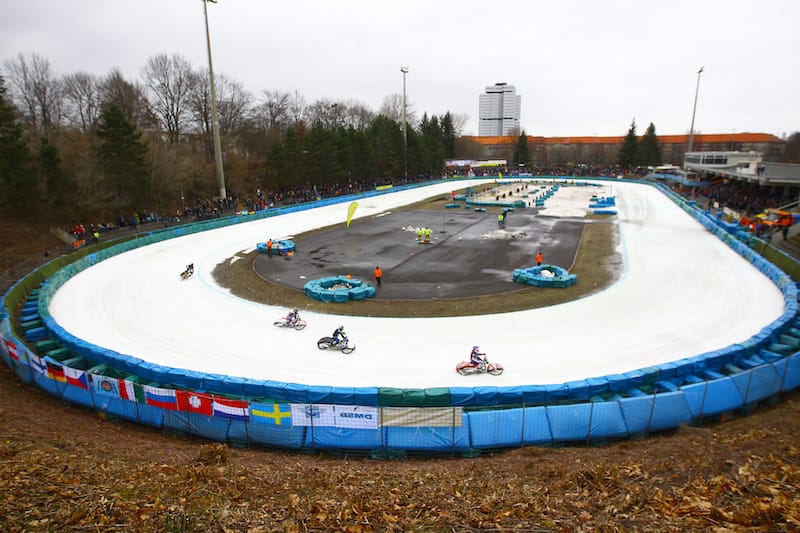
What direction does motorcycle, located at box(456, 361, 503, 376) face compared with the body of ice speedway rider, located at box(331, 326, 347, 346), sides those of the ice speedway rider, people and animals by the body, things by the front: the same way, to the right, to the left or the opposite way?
the same way

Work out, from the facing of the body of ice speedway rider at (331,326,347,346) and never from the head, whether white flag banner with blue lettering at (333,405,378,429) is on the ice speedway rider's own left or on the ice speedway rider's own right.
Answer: on the ice speedway rider's own right

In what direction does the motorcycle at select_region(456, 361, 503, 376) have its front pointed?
to the viewer's right

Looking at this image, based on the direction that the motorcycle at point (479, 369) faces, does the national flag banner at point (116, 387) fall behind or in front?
behind

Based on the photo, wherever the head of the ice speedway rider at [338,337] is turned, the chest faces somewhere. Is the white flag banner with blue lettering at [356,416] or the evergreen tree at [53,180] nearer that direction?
the white flag banner with blue lettering

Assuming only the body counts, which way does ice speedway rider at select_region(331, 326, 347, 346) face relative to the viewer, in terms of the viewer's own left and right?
facing to the right of the viewer

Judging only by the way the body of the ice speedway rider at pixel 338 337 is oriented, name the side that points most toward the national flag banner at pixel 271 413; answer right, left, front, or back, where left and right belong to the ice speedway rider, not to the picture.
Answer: right

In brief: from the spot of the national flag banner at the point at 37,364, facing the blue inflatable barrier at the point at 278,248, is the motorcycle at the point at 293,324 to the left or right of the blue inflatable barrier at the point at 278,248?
right
